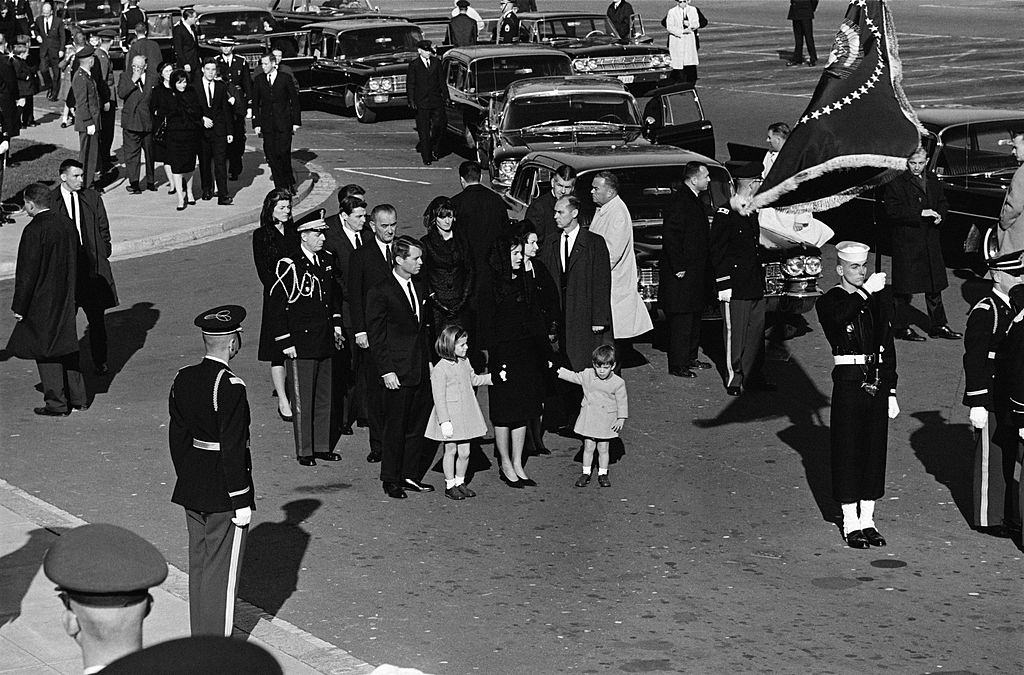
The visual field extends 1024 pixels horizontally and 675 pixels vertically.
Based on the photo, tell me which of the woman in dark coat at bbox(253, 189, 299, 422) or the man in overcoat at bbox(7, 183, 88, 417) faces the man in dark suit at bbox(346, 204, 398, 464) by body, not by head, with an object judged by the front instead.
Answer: the woman in dark coat

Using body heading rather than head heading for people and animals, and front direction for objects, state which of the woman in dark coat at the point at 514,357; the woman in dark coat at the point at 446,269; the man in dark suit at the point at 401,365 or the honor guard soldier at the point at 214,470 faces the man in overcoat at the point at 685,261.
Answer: the honor guard soldier

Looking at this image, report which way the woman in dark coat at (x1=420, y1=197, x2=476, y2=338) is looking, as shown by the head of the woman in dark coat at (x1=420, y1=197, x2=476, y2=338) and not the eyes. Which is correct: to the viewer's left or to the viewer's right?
to the viewer's right

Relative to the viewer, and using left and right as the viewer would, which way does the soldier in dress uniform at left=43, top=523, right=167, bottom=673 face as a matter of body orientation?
facing away from the viewer

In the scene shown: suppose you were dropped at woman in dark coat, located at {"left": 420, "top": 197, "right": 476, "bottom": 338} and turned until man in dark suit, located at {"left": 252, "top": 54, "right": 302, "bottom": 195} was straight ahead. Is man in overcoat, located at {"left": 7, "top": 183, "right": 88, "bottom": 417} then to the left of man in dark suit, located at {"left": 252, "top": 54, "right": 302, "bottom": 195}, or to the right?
left

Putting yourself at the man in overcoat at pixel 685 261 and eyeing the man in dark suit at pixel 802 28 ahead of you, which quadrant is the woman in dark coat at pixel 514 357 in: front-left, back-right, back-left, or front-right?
back-left

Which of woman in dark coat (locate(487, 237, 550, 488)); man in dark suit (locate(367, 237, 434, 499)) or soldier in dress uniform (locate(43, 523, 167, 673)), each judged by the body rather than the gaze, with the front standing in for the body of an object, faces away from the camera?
the soldier in dress uniform

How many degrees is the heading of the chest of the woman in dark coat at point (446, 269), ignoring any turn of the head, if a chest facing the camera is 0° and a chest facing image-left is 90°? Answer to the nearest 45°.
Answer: approximately 0°

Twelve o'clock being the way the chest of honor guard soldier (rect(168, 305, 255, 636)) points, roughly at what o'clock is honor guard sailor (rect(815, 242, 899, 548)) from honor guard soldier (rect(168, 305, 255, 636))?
honor guard sailor (rect(815, 242, 899, 548)) is roughly at 1 o'clock from honor guard soldier (rect(168, 305, 255, 636)).

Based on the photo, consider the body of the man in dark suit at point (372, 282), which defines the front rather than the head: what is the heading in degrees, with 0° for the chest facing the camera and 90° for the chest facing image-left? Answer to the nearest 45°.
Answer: approximately 315°

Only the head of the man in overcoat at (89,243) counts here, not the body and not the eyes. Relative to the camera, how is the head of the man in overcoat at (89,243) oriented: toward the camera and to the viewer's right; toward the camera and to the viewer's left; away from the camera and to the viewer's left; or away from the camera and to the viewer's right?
toward the camera and to the viewer's right

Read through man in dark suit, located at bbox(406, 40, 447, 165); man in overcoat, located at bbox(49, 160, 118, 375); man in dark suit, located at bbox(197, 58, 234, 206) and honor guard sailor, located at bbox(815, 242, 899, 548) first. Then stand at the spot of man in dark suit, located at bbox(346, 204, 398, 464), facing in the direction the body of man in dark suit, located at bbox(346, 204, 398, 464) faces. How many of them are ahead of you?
1

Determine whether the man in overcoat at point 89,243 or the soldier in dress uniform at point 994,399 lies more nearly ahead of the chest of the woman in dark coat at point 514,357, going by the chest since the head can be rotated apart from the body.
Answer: the soldier in dress uniform

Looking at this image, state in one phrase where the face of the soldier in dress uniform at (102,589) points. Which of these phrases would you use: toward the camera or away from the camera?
away from the camera

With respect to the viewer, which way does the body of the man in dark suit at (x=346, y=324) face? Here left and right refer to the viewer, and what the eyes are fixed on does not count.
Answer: facing the viewer and to the right of the viewer

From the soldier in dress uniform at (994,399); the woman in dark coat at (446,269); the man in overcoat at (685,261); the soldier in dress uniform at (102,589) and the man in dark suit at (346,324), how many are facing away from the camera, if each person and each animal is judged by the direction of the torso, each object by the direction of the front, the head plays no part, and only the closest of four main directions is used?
1
